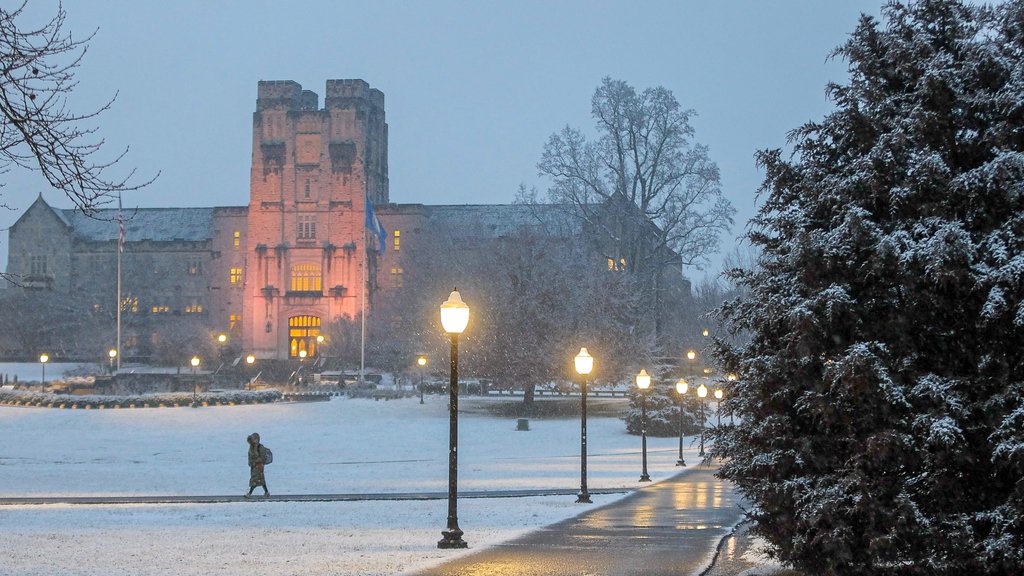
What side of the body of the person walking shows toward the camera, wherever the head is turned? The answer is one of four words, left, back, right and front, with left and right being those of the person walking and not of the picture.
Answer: left

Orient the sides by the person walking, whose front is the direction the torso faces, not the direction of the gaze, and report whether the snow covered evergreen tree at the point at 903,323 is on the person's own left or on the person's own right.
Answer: on the person's own left

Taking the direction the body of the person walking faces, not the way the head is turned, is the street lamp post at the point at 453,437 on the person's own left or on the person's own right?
on the person's own left
